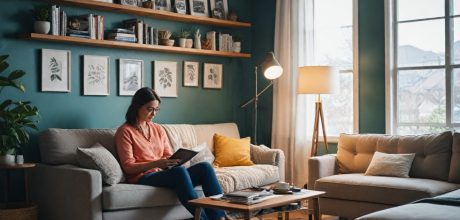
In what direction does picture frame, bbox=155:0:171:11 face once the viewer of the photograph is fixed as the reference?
facing the viewer

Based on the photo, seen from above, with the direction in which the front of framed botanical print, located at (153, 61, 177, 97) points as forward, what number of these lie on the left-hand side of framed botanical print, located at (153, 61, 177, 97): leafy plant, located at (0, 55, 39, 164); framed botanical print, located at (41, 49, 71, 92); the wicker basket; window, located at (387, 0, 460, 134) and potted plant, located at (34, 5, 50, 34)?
1

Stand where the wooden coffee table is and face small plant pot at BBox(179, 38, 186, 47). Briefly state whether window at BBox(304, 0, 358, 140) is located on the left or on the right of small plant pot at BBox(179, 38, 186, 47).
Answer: right

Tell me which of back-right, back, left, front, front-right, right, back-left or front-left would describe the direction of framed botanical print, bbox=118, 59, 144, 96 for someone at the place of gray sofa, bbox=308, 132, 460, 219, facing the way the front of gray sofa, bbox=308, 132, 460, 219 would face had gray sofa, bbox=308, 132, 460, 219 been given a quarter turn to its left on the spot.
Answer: back-right

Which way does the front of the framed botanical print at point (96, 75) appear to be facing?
toward the camera

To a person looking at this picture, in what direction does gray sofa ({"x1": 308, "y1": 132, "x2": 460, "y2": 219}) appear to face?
facing the viewer and to the left of the viewer

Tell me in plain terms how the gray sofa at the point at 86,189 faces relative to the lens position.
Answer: facing the viewer and to the right of the viewer

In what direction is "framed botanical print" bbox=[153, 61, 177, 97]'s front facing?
toward the camera

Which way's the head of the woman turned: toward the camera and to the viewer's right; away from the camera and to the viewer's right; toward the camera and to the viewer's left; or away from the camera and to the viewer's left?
toward the camera and to the viewer's right

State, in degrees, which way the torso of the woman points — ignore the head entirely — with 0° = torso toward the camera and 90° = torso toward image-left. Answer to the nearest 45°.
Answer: approximately 315°

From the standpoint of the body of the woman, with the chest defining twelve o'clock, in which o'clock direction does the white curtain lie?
The white curtain is roughly at 9 o'clock from the woman.

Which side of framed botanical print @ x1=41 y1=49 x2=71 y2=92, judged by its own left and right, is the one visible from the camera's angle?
front
